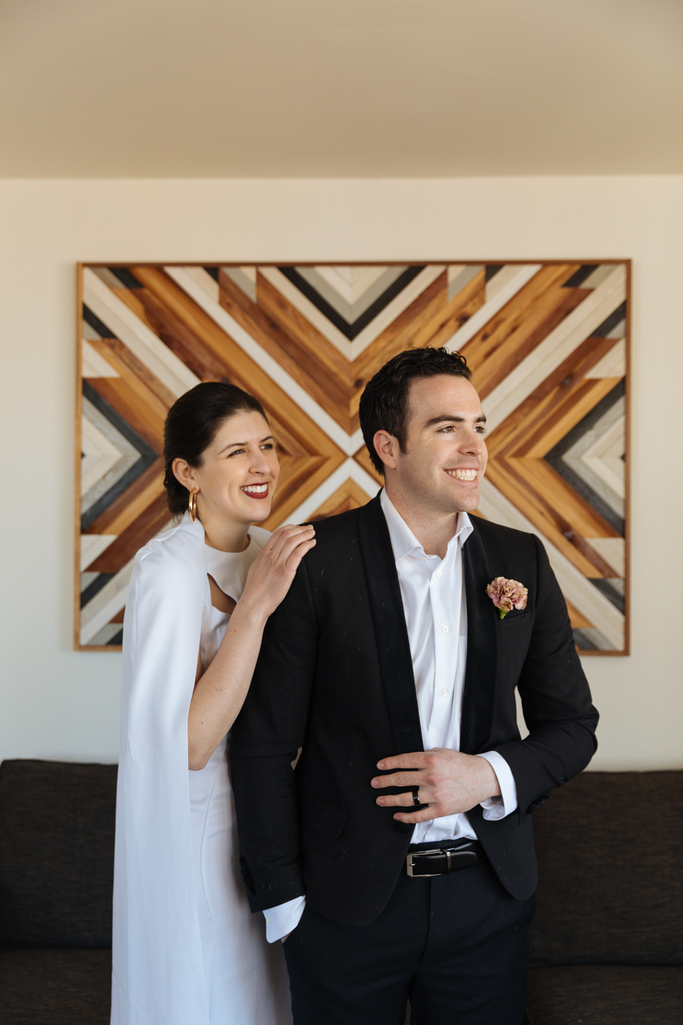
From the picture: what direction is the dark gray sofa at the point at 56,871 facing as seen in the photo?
toward the camera

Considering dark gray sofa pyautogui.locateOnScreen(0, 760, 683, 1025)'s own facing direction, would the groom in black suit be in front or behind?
in front

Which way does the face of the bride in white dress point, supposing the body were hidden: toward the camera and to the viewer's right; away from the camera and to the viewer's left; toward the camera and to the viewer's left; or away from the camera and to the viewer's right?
toward the camera and to the viewer's right

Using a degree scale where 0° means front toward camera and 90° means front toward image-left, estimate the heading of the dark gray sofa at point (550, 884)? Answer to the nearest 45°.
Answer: approximately 0°

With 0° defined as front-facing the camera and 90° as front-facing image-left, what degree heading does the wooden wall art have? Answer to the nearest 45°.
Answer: approximately 0°

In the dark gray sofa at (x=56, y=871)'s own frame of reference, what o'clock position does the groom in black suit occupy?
The groom in black suit is roughly at 11 o'clock from the dark gray sofa.

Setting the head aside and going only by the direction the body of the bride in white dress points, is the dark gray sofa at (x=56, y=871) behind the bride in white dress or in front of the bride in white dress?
behind

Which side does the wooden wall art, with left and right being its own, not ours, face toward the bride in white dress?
front

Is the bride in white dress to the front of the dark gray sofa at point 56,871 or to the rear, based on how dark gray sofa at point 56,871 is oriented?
to the front

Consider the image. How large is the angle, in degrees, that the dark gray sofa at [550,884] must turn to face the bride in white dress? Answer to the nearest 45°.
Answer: approximately 45° to its right

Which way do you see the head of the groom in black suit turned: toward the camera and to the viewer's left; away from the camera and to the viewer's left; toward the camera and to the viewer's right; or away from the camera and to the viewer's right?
toward the camera and to the viewer's right
